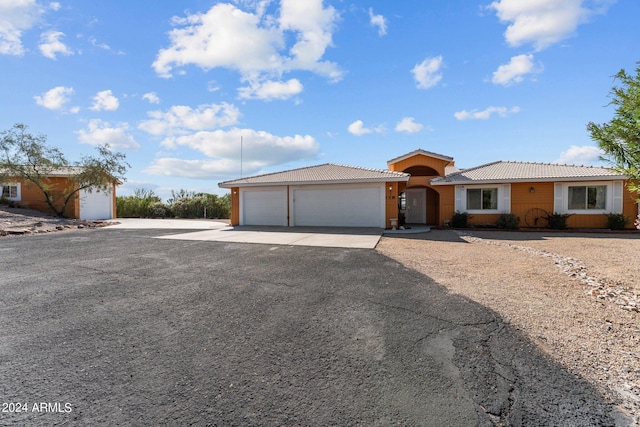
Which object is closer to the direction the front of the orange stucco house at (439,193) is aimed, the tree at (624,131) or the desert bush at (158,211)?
the tree

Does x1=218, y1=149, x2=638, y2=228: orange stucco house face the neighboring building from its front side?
no

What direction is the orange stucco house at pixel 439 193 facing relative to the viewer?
toward the camera

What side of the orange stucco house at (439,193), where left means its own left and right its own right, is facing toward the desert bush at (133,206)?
right

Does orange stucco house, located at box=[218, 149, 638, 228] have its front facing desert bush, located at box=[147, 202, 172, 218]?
no

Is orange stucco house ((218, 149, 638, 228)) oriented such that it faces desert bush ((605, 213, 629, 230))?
no

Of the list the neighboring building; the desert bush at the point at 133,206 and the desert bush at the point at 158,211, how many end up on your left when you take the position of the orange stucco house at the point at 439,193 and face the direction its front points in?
0

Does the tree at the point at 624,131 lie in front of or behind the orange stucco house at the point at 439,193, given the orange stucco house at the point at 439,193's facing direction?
in front
